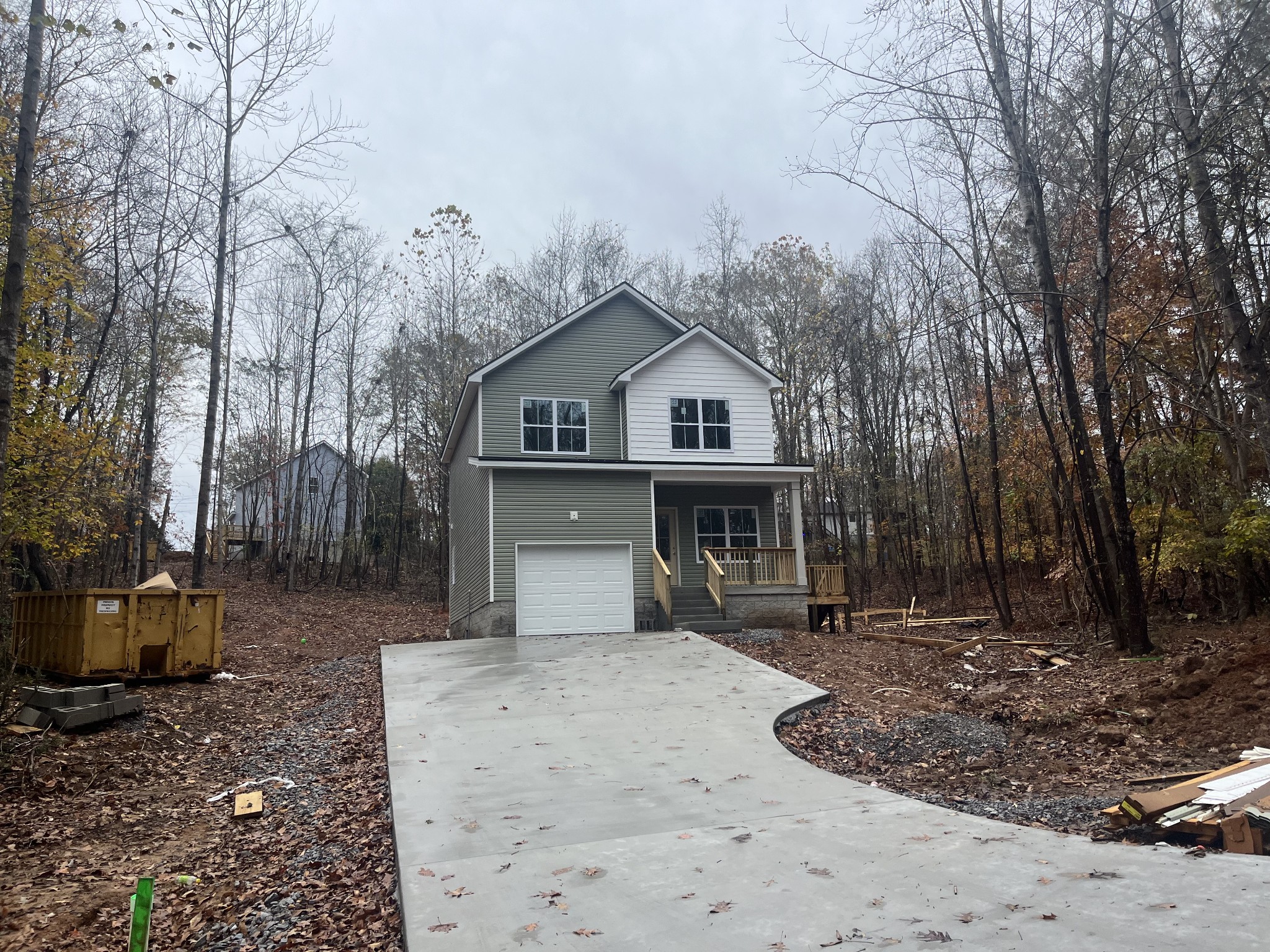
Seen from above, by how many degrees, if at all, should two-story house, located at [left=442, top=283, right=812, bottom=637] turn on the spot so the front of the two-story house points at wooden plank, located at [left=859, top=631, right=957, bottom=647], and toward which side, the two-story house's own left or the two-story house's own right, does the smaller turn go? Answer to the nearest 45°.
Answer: approximately 45° to the two-story house's own left

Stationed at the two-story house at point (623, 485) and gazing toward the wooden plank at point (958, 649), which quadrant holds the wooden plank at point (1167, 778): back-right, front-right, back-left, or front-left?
front-right

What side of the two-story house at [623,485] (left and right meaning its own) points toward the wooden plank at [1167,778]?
front

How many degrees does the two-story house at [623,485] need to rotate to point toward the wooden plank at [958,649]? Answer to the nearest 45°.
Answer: approximately 45° to its left

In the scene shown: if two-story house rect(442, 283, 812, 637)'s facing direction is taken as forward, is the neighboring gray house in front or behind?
behind

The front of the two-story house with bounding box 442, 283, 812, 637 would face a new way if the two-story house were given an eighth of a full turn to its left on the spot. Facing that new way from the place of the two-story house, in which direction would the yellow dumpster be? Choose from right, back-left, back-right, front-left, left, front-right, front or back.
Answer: right

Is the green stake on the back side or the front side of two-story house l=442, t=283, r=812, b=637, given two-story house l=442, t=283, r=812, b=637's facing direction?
on the front side

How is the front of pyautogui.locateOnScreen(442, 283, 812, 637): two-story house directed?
toward the camera

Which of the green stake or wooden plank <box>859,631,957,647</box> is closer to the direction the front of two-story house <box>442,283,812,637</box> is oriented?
the green stake

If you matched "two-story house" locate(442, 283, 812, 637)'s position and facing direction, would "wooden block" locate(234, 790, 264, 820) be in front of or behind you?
in front

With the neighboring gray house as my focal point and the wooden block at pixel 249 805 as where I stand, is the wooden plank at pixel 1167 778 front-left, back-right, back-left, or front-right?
back-right
